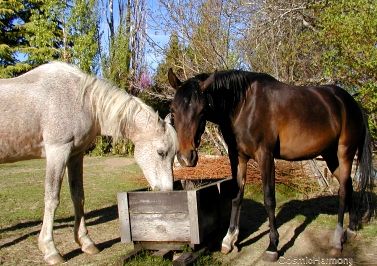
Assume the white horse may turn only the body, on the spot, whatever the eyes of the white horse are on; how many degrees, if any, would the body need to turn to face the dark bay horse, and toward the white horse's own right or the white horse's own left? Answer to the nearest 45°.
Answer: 0° — it already faces it

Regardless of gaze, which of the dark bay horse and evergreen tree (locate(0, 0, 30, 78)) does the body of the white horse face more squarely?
the dark bay horse

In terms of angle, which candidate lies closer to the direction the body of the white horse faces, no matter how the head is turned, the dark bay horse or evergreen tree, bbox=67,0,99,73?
the dark bay horse

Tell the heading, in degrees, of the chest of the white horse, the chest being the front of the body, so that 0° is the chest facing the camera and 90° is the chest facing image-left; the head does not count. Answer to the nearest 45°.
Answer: approximately 270°
